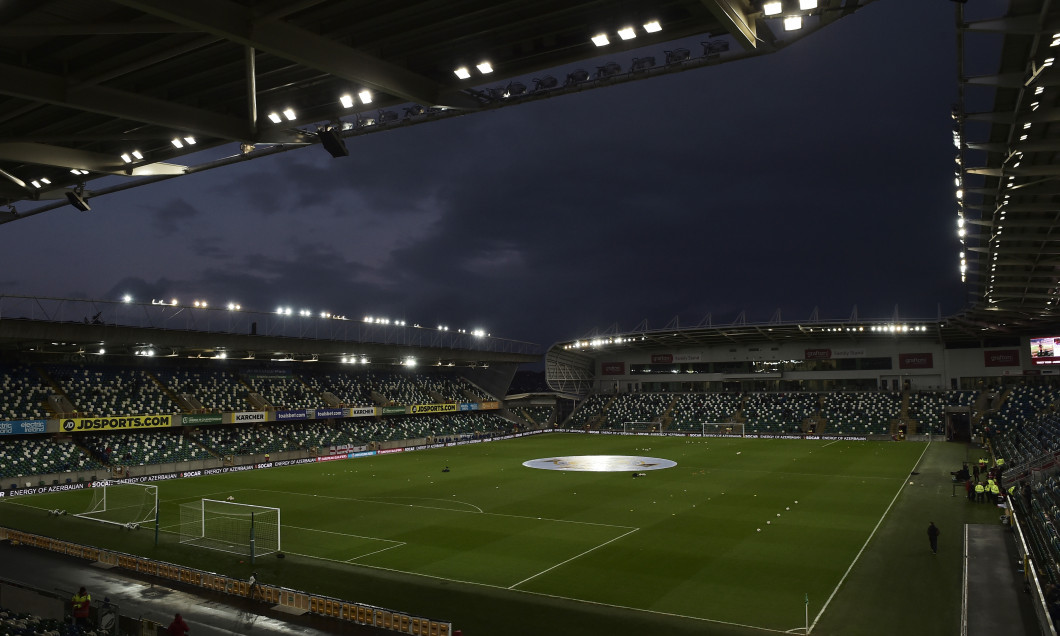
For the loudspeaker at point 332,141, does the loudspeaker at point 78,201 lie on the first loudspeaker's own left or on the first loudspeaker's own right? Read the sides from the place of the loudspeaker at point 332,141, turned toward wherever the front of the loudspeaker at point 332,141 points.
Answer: on the first loudspeaker's own left

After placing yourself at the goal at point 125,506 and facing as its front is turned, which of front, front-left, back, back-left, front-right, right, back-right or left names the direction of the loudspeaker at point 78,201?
back-right

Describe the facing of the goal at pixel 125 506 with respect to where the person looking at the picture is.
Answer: facing away from the viewer and to the right of the viewer

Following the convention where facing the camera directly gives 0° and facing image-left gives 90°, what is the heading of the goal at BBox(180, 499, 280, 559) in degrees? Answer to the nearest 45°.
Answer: approximately 225°

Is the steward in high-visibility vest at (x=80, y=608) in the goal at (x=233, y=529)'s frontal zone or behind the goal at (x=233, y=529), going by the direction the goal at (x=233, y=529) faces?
behind
